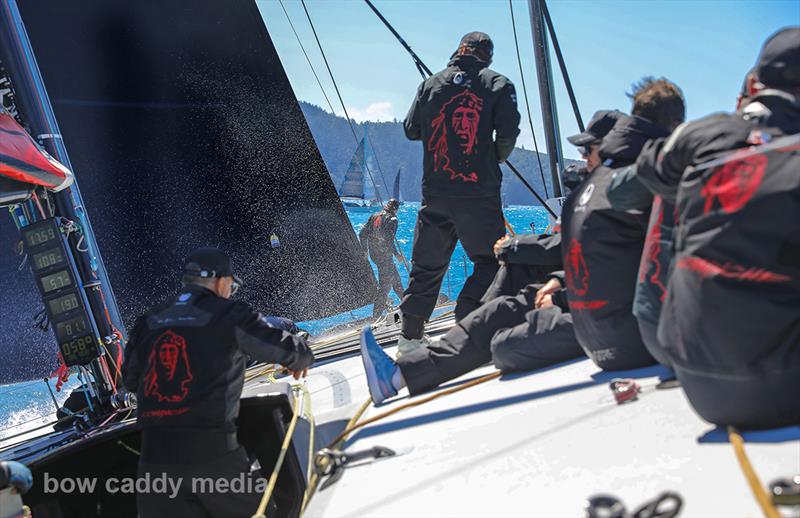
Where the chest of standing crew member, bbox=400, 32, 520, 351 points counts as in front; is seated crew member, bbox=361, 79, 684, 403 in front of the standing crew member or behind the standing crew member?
behind

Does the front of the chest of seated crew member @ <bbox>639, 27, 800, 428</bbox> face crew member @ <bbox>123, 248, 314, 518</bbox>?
no

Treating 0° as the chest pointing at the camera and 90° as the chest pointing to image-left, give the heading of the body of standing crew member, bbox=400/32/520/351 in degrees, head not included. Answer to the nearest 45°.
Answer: approximately 180°

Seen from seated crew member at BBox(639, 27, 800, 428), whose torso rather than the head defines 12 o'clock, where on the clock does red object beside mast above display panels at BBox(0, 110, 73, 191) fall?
The red object beside mast above display panels is roughly at 10 o'clock from the seated crew member.

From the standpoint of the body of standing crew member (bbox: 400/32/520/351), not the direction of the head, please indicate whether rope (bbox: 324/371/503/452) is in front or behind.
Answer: behind

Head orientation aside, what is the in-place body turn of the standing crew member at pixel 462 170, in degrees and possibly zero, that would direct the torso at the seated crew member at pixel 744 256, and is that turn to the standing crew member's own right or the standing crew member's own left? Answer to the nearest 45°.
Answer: approximately 180°

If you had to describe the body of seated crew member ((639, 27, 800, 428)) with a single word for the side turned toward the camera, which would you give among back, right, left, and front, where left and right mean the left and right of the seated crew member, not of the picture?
back

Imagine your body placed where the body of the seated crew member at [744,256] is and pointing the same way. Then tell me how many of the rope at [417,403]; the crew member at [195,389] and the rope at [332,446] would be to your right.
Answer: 0

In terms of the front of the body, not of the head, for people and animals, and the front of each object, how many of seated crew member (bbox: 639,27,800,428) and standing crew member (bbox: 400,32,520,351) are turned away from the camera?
2

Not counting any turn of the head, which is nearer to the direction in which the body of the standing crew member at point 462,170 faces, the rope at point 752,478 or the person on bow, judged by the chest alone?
the person on bow

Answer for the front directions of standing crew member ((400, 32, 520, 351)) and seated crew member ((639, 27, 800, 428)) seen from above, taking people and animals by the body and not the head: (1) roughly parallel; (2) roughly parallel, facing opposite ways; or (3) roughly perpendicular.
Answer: roughly parallel

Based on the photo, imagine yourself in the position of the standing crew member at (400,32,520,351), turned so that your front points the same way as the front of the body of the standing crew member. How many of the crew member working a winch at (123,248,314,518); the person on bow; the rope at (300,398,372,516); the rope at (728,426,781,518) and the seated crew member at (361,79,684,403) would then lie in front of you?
1

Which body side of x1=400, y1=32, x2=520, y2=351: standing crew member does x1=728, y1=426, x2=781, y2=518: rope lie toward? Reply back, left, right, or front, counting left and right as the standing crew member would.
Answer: back

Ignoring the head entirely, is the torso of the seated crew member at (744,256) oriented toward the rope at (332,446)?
no
